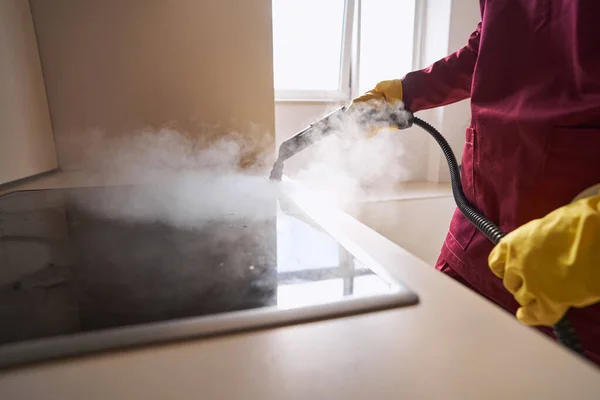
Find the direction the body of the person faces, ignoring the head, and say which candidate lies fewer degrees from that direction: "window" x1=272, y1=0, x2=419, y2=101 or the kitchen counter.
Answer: the kitchen counter

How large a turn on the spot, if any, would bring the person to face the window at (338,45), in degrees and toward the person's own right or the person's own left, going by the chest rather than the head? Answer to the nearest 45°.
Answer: approximately 90° to the person's own right

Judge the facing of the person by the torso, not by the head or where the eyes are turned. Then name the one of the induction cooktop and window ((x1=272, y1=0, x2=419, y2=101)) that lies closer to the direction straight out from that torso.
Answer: the induction cooktop

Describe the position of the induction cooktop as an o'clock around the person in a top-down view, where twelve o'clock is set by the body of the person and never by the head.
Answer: The induction cooktop is roughly at 12 o'clock from the person.

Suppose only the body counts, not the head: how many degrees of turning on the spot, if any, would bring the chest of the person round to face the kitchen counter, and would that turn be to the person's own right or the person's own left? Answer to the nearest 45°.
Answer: approximately 45° to the person's own left

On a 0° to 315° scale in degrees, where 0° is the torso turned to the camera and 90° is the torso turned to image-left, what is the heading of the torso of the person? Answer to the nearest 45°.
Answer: approximately 45°
